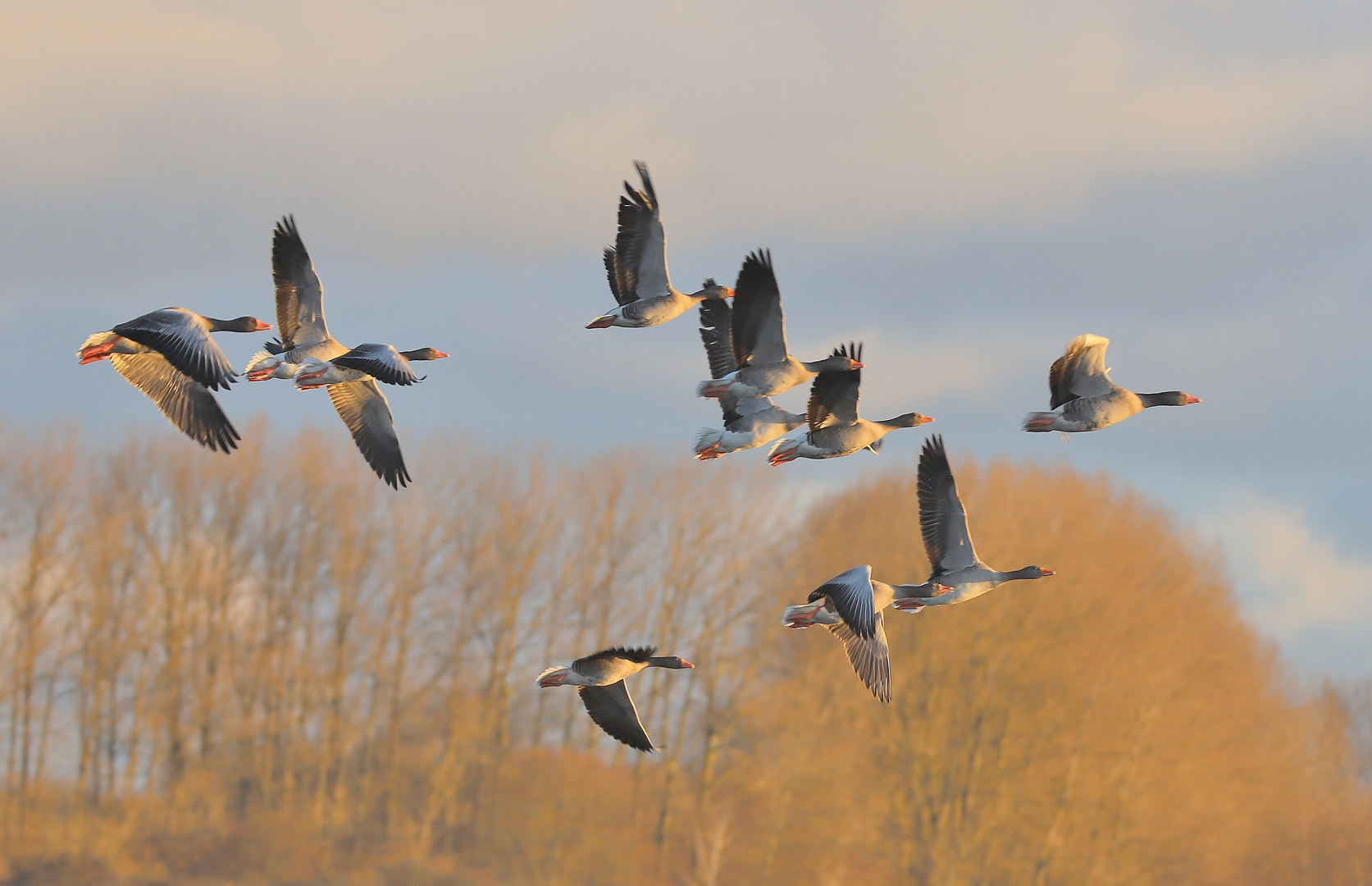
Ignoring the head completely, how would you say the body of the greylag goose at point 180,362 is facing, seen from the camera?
to the viewer's right

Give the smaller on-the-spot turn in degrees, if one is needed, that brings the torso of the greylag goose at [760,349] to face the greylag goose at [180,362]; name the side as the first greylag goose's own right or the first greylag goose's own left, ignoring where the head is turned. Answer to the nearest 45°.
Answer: approximately 180°

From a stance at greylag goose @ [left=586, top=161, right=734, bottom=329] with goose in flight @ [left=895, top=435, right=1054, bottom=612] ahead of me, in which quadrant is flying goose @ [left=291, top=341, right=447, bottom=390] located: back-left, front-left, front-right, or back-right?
back-right

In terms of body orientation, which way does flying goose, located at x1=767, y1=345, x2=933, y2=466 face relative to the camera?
to the viewer's right

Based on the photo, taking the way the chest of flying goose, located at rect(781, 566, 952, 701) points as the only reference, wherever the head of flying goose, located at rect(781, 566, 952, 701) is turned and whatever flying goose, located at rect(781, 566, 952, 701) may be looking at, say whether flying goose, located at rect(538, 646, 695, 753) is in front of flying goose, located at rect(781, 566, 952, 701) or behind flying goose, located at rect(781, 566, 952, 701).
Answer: behind

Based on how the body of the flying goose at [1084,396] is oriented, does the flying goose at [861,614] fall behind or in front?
behind

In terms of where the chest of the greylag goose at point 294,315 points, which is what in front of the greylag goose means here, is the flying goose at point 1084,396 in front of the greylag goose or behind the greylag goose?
in front

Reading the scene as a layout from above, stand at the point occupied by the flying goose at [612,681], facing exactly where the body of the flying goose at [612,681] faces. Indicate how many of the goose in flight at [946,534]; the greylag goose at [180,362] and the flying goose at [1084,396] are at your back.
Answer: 1

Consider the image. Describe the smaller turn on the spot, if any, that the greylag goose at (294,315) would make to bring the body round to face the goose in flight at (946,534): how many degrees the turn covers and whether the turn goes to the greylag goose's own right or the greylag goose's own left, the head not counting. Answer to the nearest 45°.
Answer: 0° — it already faces it

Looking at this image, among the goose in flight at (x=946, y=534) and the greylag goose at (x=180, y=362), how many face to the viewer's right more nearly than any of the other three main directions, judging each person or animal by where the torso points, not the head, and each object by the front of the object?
2

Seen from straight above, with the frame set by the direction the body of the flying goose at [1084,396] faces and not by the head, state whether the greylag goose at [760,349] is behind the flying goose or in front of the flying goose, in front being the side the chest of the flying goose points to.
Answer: behind

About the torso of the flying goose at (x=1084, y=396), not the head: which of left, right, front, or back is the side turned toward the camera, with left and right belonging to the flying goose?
right

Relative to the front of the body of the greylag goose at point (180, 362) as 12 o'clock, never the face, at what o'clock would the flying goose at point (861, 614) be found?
The flying goose is roughly at 1 o'clock from the greylag goose.

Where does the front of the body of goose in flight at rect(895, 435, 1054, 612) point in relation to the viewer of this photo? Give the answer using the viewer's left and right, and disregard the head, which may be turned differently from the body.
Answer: facing to the right of the viewer

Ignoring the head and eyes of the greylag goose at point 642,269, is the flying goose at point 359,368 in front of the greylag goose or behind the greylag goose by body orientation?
behind

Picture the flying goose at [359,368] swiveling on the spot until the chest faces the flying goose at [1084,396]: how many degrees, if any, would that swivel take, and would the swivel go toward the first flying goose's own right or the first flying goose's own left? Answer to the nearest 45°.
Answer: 0° — it already faces it
